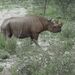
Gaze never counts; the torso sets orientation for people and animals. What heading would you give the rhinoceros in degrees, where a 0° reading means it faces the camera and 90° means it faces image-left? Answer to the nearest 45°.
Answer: approximately 270°
